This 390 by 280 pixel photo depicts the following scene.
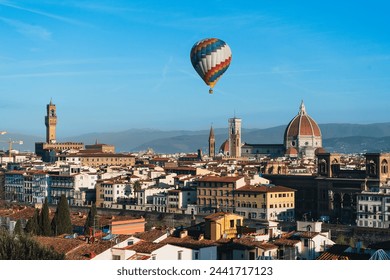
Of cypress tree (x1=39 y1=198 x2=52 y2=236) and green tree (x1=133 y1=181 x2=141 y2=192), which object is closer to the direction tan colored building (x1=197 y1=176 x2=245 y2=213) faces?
the cypress tree

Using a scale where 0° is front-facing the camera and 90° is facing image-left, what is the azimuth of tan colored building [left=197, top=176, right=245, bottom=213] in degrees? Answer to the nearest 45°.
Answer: approximately 0°

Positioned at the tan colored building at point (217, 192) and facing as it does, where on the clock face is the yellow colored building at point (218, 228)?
the yellow colored building at point (218, 228) is roughly at 12 o'clock from the tan colored building at point (217, 192).

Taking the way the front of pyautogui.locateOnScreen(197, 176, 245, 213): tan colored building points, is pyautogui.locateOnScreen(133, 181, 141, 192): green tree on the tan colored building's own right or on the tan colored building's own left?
on the tan colored building's own right

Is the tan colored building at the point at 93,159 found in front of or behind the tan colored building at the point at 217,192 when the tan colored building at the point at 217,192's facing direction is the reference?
behind

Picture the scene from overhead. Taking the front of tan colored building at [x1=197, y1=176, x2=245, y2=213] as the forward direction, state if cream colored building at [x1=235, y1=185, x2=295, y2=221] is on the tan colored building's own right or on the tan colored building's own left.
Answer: on the tan colored building's own left

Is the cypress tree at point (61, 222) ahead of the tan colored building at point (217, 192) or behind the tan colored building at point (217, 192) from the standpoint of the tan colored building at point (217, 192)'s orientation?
ahead
